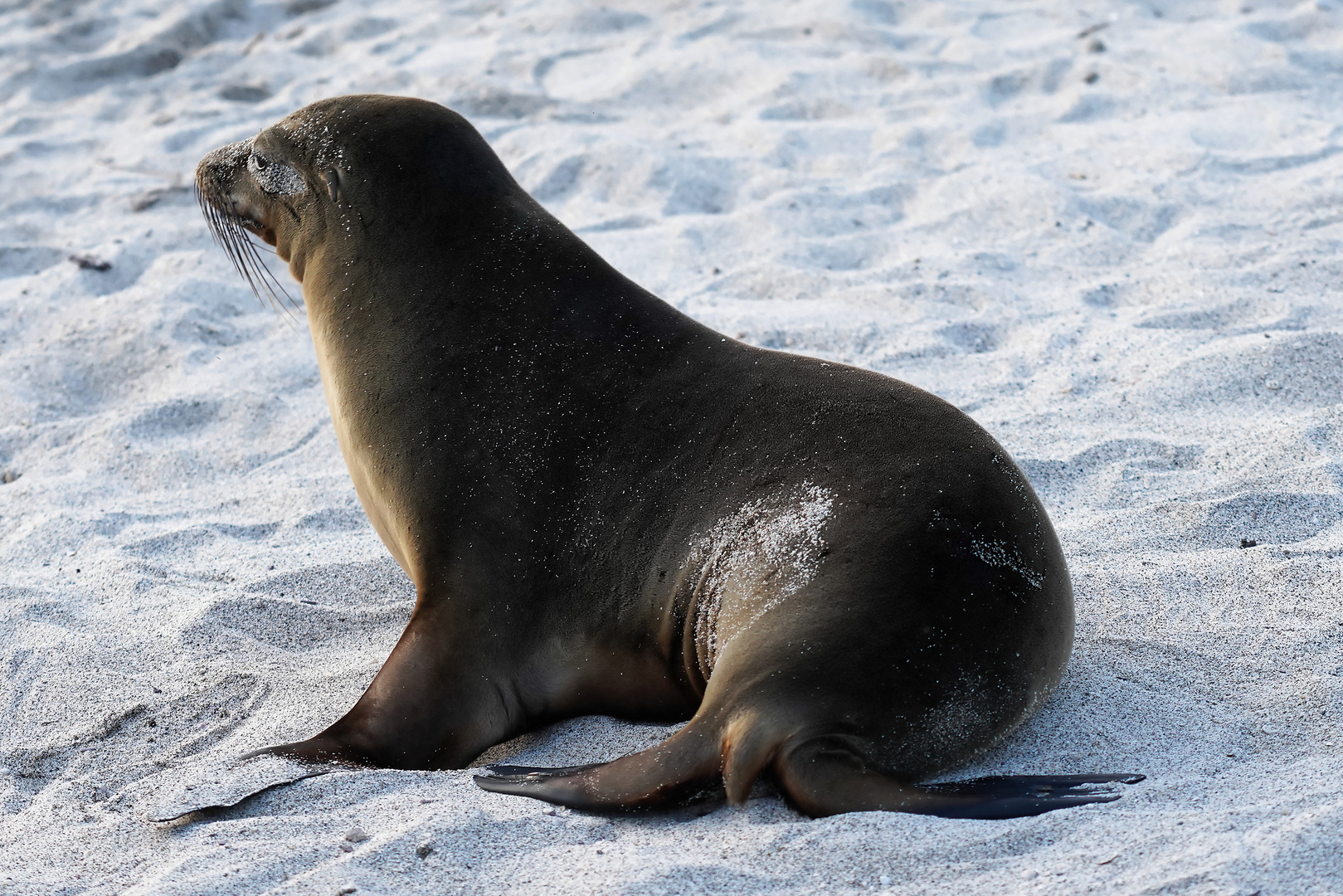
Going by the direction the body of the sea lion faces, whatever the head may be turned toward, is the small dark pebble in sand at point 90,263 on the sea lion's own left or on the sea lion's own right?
on the sea lion's own right

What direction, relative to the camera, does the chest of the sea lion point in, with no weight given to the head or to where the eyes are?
to the viewer's left
